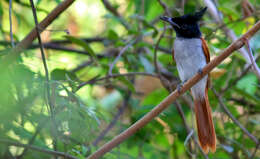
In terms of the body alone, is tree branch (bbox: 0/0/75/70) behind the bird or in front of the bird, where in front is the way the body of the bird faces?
in front

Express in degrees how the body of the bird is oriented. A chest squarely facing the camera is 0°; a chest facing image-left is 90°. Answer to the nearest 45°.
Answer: approximately 45°
